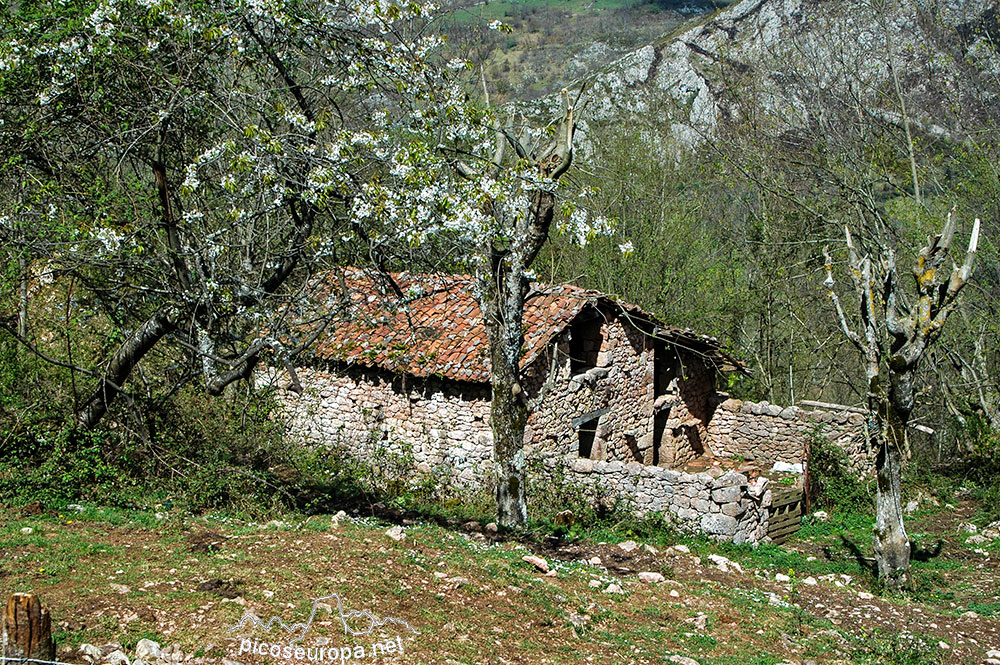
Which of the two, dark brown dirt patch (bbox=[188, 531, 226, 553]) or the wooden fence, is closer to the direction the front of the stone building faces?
the wooden fence

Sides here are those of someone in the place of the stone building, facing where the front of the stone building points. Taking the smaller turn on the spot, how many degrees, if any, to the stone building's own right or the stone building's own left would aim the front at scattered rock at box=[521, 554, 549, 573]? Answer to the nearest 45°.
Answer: approximately 45° to the stone building's own right

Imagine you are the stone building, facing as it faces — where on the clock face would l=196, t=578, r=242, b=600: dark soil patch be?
The dark soil patch is roughly at 2 o'clock from the stone building.

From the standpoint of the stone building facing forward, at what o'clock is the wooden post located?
The wooden post is roughly at 2 o'clock from the stone building.

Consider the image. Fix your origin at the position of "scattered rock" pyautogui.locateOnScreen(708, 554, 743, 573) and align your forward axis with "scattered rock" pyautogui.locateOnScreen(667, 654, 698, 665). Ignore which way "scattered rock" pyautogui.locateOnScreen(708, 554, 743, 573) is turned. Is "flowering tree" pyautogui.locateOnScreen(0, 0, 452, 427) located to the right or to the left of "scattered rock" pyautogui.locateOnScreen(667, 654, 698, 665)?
right

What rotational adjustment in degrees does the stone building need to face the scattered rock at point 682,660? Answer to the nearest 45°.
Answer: approximately 45° to its right

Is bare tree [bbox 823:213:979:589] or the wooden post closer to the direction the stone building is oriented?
the bare tree

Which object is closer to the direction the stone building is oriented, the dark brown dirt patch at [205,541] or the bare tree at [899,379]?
the bare tree

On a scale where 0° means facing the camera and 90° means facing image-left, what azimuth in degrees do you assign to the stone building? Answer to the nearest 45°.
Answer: approximately 315°

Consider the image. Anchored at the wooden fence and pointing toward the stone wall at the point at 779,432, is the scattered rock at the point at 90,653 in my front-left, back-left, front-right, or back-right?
back-left

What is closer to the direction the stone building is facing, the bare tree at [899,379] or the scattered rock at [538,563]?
the bare tree
